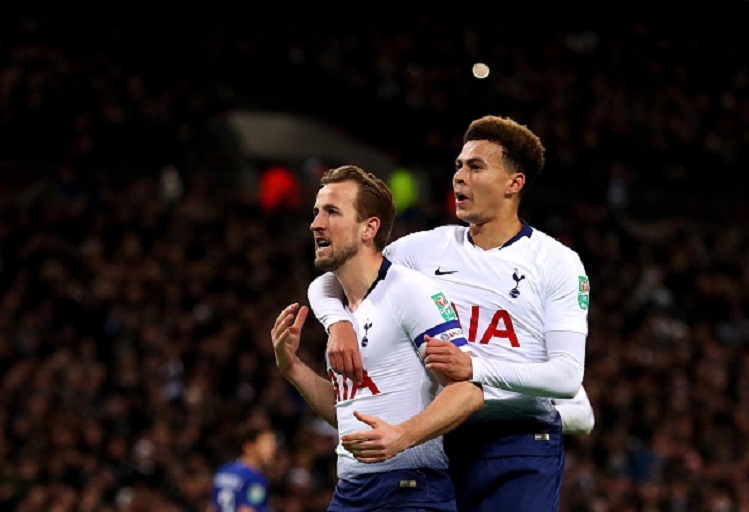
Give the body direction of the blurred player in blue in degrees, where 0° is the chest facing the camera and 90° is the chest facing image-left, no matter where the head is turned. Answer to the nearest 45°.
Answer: approximately 225°

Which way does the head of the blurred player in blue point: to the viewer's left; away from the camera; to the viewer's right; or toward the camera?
to the viewer's right
